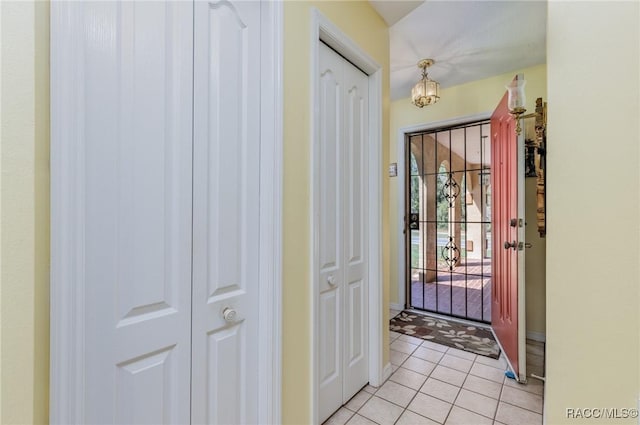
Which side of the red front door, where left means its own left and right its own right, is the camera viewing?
left

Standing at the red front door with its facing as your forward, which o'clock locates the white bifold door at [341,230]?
The white bifold door is roughly at 10 o'clock from the red front door.

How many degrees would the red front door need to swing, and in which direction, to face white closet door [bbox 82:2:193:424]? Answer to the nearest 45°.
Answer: approximately 90° to its left

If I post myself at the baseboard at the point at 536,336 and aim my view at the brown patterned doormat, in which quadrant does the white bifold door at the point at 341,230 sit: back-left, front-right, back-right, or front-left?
front-left

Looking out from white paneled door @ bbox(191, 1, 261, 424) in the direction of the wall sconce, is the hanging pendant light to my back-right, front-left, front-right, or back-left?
front-left

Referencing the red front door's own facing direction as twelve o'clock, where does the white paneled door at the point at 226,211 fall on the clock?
The white paneled door is roughly at 10 o'clock from the red front door.
